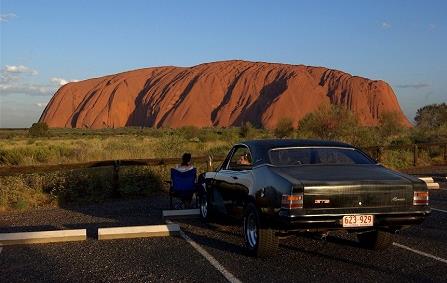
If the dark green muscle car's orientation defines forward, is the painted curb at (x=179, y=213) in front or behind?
in front

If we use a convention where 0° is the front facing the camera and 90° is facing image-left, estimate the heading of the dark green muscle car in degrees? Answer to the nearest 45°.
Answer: approximately 135°

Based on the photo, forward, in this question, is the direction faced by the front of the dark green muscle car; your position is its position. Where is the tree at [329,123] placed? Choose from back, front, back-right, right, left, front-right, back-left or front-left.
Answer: front-right

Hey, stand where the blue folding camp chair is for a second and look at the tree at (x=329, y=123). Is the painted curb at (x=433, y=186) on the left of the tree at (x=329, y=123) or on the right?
right

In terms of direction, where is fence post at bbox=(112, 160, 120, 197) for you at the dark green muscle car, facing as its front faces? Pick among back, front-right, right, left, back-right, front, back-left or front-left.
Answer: front

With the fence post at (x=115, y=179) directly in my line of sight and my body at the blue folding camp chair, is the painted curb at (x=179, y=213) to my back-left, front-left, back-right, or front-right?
back-left

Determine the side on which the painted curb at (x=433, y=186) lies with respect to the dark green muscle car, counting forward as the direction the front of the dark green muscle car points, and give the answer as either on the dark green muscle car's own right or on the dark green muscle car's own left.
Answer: on the dark green muscle car's own right

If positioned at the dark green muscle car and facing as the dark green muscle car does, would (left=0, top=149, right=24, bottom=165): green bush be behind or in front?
in front
